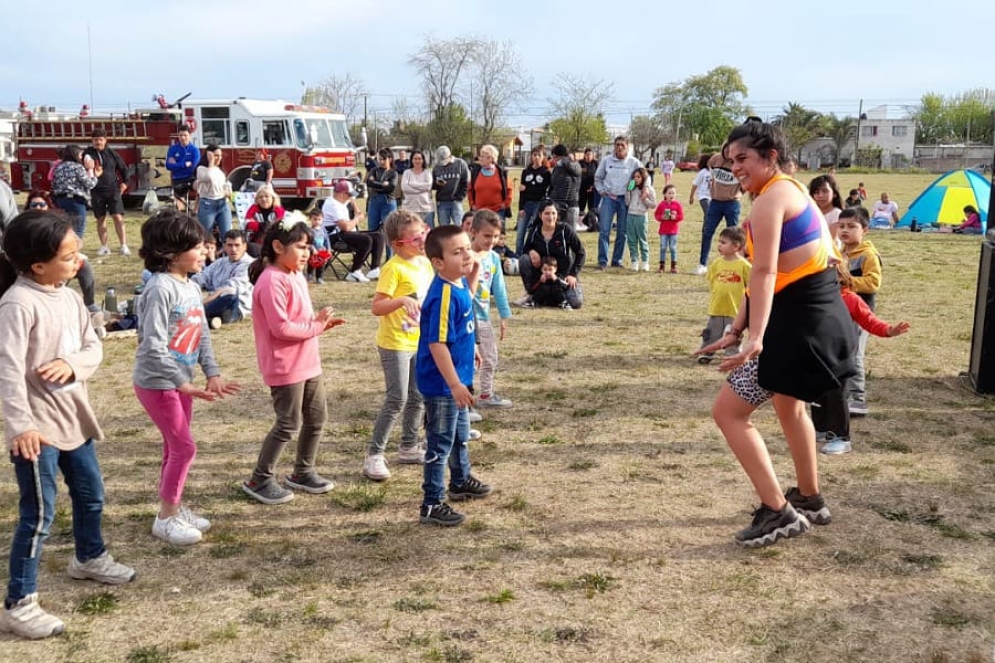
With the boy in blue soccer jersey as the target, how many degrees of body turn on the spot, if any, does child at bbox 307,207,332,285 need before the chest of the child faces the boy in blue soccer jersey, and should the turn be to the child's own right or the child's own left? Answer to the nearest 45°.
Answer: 0° — they already face them

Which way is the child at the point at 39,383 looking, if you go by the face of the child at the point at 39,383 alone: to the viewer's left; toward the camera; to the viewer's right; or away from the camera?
to the viewer's right

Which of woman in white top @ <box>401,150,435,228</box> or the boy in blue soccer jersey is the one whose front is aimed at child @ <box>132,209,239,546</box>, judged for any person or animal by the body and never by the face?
the woman in white top

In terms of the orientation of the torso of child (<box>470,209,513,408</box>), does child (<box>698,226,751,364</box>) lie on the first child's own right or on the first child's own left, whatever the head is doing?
on the first child's own left

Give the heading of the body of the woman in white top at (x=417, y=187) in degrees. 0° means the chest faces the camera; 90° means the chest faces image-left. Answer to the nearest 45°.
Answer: approximately 0°

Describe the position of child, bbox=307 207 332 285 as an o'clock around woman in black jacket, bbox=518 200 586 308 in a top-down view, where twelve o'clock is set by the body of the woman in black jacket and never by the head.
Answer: The child is roughly at 4 o'clock from the woman in black jacket.

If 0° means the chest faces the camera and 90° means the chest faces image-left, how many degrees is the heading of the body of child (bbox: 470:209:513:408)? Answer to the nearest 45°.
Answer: approximately 315°
